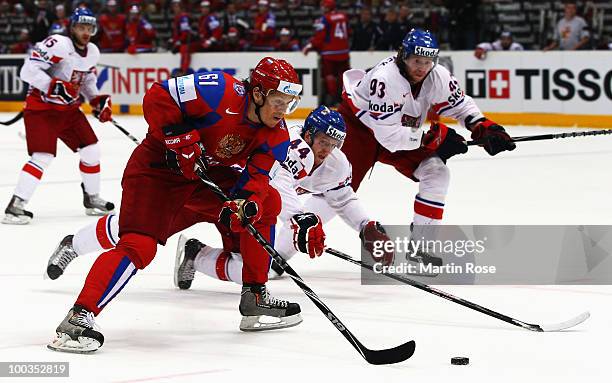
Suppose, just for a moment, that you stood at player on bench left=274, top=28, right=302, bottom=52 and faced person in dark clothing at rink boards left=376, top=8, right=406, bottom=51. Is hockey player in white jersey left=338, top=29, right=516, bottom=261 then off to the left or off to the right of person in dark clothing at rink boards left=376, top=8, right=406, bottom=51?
right

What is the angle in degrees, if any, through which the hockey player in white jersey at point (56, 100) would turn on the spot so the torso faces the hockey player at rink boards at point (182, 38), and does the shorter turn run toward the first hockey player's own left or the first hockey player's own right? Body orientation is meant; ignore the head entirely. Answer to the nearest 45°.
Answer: approximately 135° to the first hockey player's own left

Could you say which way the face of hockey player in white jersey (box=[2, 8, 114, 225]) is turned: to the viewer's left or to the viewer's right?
to the viewer's right
